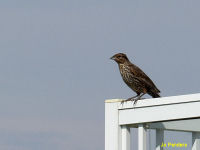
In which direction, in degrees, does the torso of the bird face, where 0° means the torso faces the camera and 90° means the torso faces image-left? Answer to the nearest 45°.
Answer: approximately 90°
